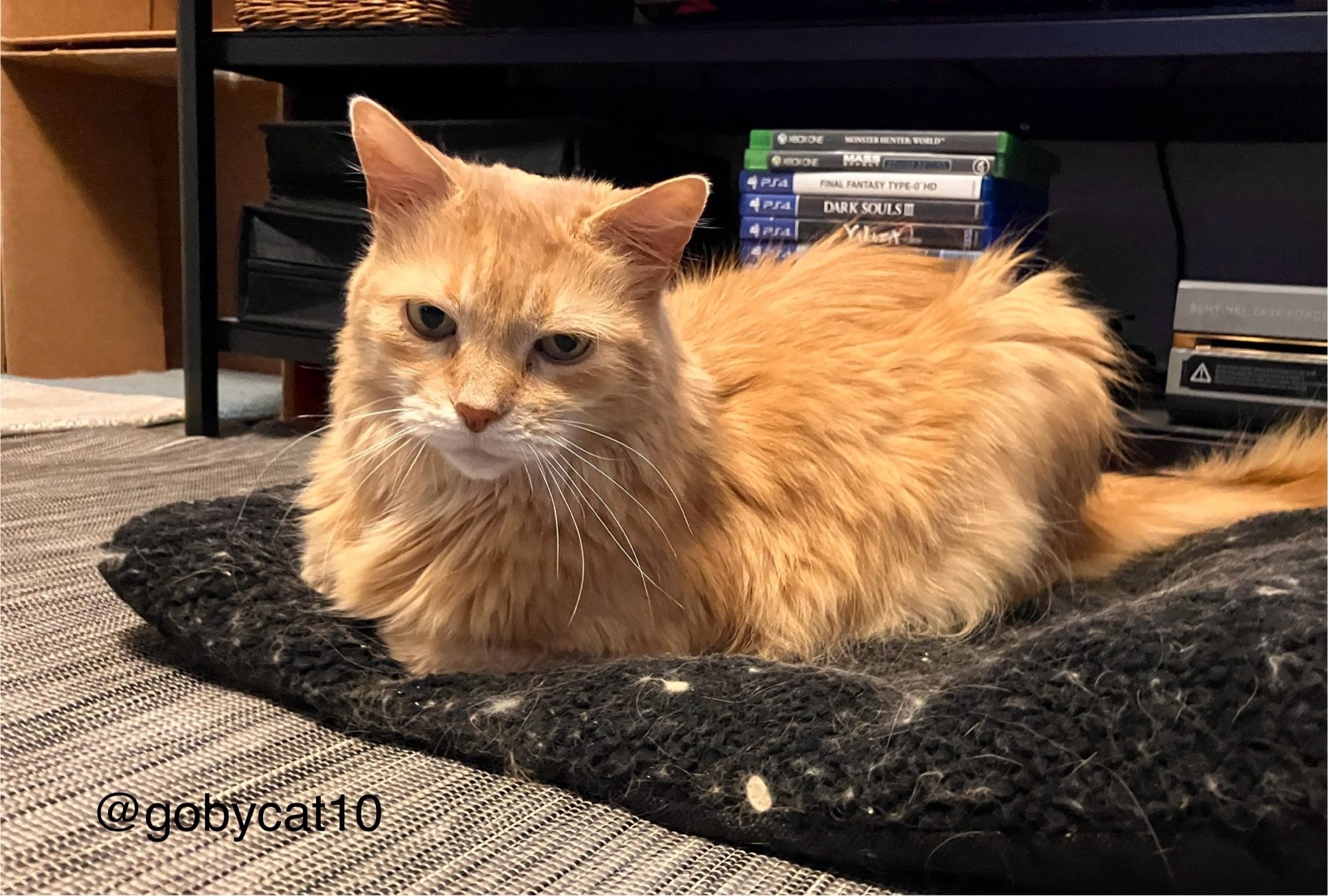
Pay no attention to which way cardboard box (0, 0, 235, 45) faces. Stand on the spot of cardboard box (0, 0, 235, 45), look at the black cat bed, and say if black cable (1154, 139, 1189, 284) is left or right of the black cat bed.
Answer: left

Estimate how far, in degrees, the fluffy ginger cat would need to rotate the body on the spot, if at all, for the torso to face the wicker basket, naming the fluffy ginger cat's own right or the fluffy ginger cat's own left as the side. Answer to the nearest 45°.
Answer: approximately 90° to the fluffy ginger cat's own right

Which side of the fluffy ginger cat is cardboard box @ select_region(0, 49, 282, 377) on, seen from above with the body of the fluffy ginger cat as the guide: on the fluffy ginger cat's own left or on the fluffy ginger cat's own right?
on the fluffy ginger cat's own right

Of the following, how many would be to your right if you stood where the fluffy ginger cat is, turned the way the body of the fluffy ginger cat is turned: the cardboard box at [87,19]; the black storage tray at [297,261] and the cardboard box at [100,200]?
3

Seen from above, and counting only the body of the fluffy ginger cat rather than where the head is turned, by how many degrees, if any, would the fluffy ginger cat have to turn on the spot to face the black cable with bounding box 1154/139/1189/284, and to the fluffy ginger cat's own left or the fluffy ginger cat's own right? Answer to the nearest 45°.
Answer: approximately 180°

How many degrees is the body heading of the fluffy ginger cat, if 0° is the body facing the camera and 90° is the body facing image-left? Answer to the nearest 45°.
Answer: approximately 45°

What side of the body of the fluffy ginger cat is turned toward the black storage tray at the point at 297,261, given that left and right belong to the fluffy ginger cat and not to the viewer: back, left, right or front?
right

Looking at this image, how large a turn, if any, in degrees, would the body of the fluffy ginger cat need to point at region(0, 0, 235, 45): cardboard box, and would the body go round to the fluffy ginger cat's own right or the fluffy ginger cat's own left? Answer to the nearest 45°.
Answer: approximately 90° to the fluffy ginger cat's own right
